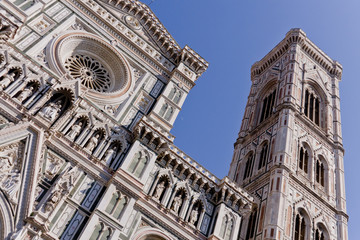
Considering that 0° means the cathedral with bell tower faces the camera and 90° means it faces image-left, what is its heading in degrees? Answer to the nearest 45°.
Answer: approximately 315°
